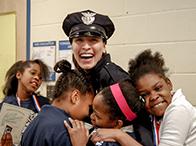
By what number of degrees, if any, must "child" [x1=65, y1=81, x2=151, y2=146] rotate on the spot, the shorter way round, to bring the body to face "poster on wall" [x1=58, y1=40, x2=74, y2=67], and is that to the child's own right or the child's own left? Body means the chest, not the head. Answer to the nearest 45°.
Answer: approximately 90° to the child's own right

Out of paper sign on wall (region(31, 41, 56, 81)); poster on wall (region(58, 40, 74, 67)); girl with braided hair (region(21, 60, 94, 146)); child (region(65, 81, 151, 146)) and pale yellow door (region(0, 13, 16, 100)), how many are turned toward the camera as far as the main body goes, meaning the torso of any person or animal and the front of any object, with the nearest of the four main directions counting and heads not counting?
3

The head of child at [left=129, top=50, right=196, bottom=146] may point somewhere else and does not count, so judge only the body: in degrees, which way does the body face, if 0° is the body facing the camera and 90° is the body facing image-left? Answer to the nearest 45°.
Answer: approximately 45°

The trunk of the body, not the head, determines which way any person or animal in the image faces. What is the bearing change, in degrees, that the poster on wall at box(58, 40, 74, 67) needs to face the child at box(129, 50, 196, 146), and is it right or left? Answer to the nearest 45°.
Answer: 0° — it already faces them

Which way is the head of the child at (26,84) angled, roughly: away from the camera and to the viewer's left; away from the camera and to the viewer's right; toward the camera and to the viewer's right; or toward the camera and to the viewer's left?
toward the camera and to the viewer's right

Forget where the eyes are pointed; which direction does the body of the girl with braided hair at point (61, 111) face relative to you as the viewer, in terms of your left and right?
facing away from the viewer and to the right of the viewer

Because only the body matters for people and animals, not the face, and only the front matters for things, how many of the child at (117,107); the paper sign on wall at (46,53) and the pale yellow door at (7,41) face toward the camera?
2

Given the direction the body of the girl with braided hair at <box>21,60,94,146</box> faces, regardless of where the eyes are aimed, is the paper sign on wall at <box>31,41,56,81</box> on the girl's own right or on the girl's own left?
on the girl's own left

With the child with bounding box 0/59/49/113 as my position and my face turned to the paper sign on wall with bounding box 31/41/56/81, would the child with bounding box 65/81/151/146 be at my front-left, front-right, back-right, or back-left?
back-right

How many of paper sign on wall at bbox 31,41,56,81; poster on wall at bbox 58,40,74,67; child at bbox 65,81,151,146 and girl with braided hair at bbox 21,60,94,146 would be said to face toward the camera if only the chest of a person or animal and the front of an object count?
2
